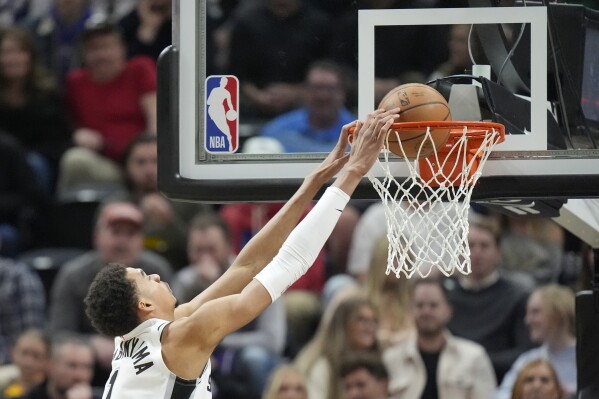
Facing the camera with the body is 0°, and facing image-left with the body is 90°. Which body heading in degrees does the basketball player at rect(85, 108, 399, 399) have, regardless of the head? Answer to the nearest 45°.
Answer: approximately 225°

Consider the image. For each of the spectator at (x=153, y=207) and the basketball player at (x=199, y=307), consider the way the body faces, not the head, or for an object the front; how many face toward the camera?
1

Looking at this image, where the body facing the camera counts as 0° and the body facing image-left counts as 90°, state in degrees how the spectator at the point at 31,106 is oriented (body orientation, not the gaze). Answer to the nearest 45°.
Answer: approximately 0°

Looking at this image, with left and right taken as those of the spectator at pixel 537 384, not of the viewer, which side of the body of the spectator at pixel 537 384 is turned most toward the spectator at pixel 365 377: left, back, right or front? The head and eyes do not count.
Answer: right
